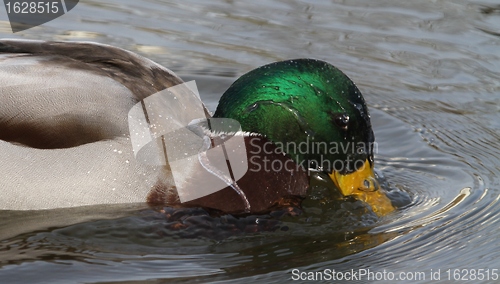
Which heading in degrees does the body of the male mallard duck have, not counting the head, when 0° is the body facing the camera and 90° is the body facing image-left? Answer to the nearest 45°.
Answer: approximately 270°
